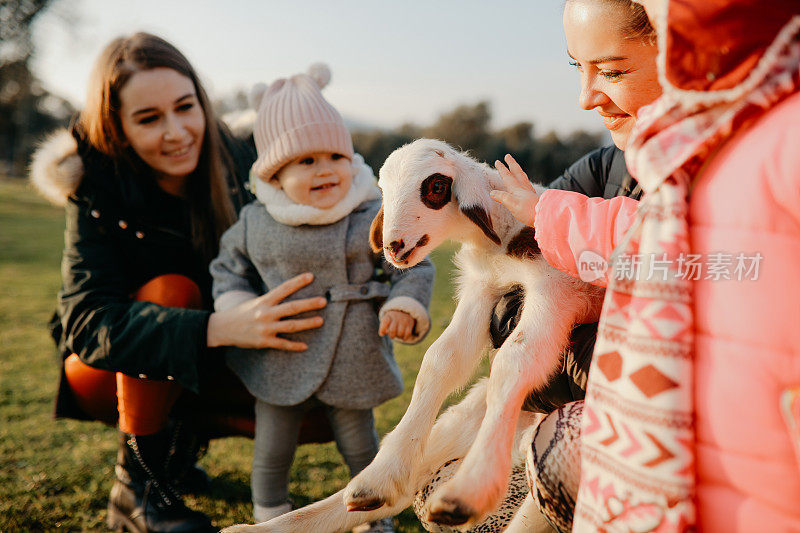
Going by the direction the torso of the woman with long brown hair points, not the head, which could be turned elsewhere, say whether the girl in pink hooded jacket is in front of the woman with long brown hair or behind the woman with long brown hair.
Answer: in front

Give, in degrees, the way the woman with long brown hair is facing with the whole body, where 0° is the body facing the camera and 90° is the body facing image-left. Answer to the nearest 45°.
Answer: approximately 315°
